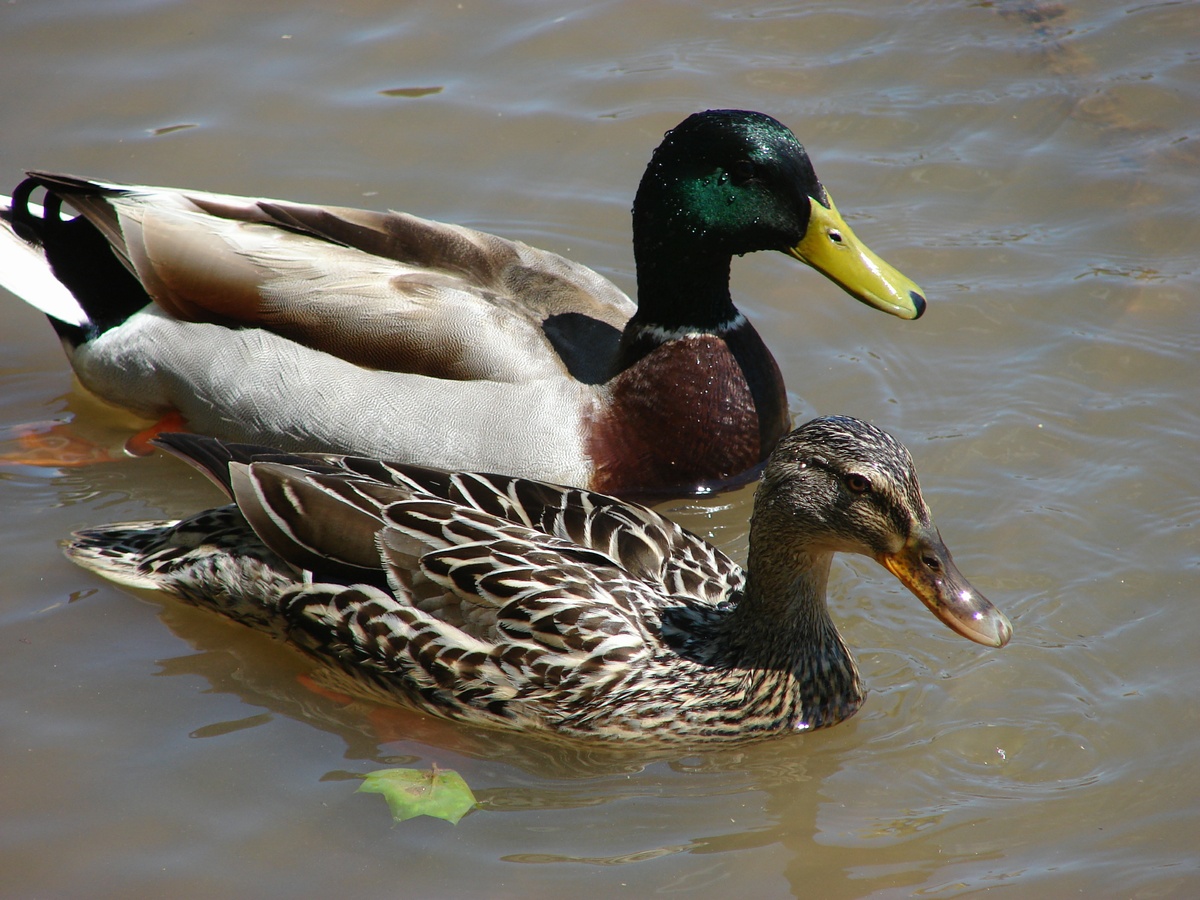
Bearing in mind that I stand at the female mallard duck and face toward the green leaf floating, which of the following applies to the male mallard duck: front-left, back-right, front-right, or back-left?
back-right

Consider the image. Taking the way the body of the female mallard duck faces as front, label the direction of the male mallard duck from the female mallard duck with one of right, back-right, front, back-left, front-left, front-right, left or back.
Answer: left

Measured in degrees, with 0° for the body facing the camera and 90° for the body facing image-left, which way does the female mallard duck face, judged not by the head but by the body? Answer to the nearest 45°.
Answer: approximately 270°
